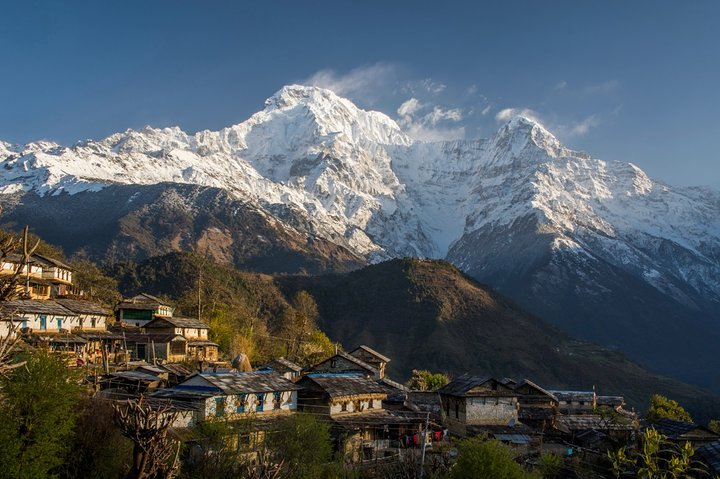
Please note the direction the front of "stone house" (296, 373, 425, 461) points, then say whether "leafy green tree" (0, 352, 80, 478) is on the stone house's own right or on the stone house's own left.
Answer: on the stone house's own right

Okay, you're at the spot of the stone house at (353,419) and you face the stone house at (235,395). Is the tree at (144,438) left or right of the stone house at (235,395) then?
left

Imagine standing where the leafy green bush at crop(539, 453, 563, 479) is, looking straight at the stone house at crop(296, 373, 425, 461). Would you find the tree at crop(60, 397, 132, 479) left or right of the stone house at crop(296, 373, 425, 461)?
left

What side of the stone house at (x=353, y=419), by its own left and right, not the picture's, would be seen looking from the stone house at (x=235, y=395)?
right

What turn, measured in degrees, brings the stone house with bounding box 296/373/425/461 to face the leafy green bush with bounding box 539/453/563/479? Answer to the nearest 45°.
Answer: approximately 45° to its left

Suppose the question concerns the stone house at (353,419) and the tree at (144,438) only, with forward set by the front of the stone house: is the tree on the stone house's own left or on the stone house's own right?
on the stone house's own right

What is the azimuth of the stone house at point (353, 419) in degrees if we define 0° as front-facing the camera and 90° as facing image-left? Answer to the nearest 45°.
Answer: approximately 315°

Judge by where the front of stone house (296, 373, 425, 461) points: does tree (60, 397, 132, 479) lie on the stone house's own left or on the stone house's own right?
on the stone house's own right

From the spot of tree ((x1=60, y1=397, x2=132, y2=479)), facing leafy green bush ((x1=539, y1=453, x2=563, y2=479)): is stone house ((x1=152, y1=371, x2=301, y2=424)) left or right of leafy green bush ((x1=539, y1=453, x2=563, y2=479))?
left

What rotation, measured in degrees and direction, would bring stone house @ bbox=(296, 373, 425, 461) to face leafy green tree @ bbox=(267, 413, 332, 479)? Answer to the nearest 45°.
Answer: approximately 45° to its right
